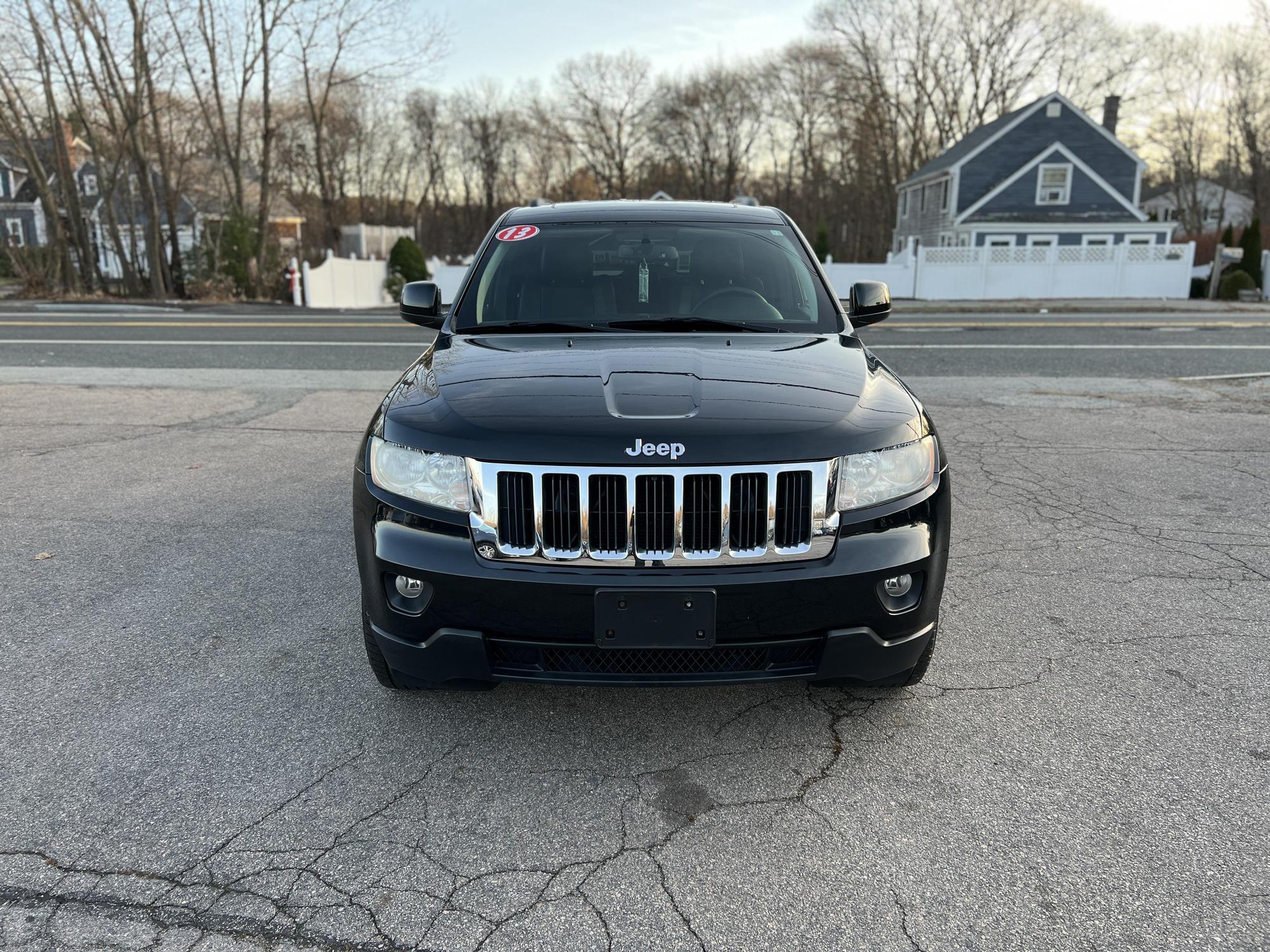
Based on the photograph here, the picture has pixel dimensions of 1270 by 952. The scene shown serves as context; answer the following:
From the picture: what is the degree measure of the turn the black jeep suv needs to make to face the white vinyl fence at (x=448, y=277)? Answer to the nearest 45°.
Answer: approximately 180°

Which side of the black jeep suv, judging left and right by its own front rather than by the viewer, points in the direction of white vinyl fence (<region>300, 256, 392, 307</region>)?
back

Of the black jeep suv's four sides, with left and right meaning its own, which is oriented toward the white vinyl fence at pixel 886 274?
back

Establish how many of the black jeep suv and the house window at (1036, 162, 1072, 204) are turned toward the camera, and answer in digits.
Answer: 2

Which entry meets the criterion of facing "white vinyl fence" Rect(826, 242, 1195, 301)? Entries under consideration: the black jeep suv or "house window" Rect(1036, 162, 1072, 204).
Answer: the house window

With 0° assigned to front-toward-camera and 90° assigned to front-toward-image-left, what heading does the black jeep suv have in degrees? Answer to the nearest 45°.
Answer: approximately 0°

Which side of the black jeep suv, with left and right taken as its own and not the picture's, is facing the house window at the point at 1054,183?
back

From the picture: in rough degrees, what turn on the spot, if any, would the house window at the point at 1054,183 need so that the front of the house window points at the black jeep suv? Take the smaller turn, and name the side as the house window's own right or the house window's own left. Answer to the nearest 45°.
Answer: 0° — it already faces it

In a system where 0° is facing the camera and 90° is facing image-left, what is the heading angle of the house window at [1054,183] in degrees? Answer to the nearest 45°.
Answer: approximately 0°
